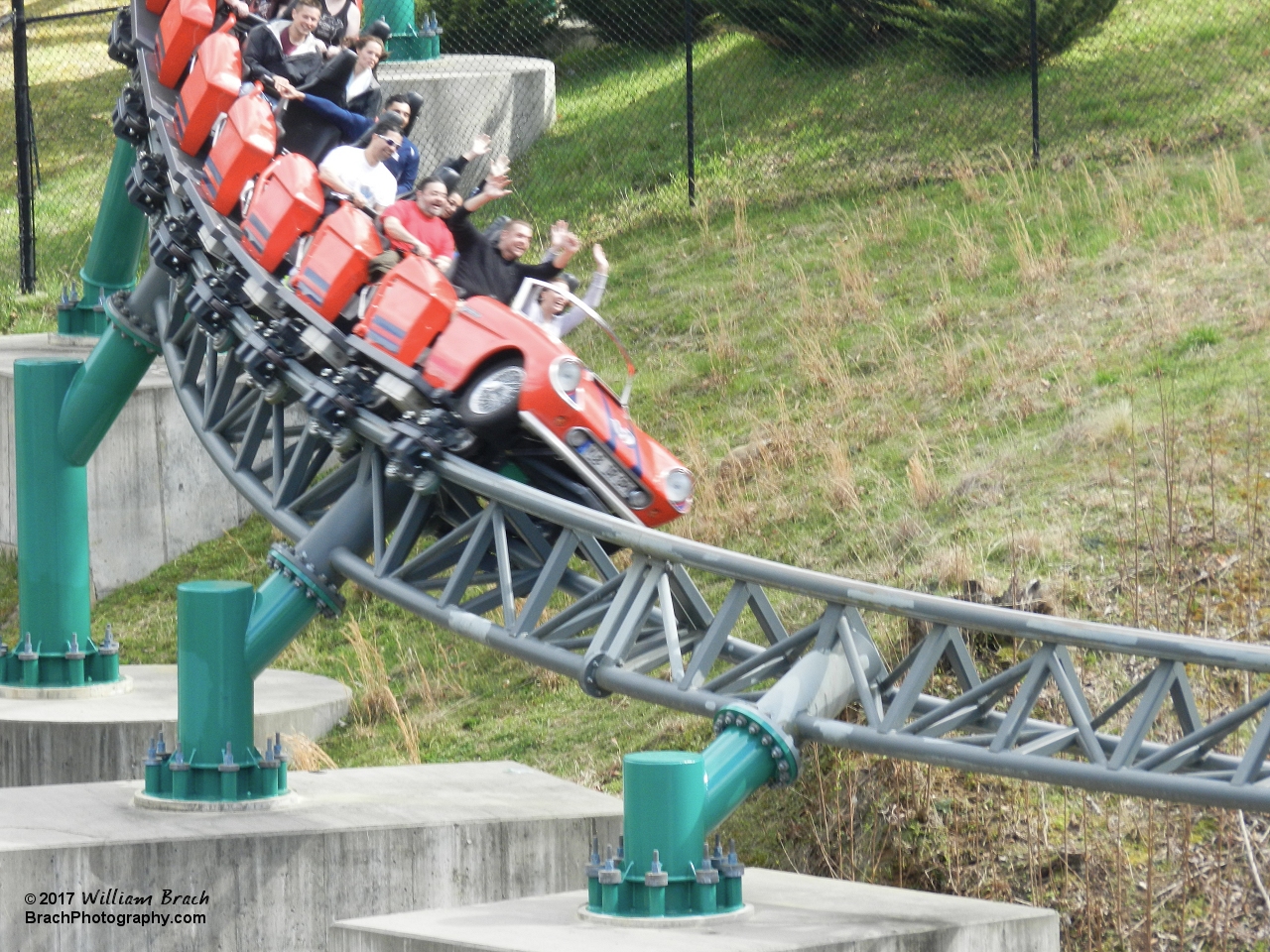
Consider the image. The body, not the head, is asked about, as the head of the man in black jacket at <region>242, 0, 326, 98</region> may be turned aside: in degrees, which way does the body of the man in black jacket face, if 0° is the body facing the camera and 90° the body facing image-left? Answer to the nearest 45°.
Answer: approximately 315°

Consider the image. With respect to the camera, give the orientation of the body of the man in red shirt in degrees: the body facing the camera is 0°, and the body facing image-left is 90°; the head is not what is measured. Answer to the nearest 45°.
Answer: approximately 315°

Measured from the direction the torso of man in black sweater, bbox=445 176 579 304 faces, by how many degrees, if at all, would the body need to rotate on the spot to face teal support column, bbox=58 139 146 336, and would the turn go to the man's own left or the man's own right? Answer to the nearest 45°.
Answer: approximately 180°

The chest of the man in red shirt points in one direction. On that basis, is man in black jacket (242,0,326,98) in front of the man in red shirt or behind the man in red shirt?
behind

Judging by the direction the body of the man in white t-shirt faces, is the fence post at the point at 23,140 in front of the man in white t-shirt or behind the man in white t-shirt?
behind

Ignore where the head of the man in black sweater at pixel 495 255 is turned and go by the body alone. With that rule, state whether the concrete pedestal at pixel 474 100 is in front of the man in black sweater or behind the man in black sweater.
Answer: behind

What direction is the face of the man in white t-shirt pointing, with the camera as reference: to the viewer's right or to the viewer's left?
to the viewer's right
